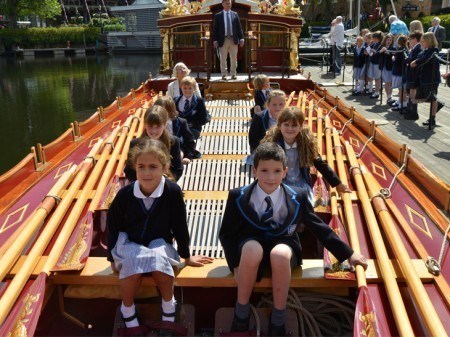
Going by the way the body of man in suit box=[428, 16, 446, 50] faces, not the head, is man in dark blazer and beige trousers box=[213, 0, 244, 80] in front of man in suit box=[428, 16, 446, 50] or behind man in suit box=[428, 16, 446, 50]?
in front

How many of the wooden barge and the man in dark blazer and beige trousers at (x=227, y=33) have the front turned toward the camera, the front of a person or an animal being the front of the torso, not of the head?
2

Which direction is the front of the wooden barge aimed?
toward the camera

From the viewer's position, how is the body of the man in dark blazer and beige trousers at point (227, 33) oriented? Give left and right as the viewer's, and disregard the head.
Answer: facing the viewer

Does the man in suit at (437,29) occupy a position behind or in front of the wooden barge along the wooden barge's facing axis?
behind

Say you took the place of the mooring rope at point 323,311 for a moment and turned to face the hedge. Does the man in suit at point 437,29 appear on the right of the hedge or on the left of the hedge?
right

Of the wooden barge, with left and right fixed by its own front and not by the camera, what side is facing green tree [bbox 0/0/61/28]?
back

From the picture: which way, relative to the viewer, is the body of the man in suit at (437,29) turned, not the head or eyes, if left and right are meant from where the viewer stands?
facing the viewer and to the left of the viewer

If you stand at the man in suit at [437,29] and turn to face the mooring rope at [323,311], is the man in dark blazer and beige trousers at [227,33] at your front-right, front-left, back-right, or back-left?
front-right

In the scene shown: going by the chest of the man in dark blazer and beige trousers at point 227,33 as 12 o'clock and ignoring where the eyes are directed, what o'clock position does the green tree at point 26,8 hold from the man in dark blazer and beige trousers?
The green tree is roughly at 5 o'clock from the man in dark blazer and beige trousers.
